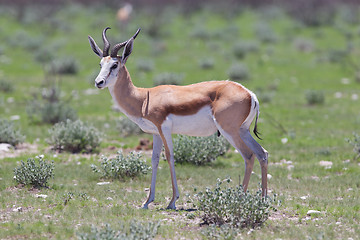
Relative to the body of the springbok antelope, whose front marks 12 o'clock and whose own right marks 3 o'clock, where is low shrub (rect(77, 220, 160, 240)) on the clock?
The low shrub is roughly at 10 o'clock from the springbok antelope.

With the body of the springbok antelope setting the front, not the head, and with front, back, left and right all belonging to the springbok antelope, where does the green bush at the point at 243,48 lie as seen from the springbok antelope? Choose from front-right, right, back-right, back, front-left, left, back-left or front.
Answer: right

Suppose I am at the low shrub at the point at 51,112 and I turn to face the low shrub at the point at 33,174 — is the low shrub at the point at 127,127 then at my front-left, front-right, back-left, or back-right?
front-left

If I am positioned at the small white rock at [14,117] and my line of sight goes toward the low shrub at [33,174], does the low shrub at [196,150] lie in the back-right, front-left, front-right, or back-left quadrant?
front-left

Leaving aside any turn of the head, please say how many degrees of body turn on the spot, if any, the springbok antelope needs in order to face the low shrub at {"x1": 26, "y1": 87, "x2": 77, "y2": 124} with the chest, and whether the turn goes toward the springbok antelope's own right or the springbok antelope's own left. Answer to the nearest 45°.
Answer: approximately 45° to the springbok antelope's own right

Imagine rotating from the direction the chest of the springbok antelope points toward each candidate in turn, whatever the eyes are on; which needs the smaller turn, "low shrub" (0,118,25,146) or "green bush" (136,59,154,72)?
the low shrub

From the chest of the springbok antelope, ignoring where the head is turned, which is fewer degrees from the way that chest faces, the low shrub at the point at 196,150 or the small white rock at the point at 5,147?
the small white rock

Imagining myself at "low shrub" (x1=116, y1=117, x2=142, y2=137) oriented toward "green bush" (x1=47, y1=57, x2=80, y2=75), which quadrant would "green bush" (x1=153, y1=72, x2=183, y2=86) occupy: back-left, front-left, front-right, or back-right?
front-right

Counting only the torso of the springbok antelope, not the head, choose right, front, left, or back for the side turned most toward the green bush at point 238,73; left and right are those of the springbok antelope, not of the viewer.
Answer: right

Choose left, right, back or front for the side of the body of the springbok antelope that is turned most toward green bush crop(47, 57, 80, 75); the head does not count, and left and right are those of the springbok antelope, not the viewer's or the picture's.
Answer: right

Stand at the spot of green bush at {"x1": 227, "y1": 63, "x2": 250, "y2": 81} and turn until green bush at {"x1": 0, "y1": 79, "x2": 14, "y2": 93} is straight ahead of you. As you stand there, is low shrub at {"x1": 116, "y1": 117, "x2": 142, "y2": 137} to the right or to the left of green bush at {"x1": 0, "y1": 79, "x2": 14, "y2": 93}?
left

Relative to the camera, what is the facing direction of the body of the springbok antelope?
to the viewer's left

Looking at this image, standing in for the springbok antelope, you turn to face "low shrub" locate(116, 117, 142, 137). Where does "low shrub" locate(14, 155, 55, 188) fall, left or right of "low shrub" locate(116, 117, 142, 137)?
left
